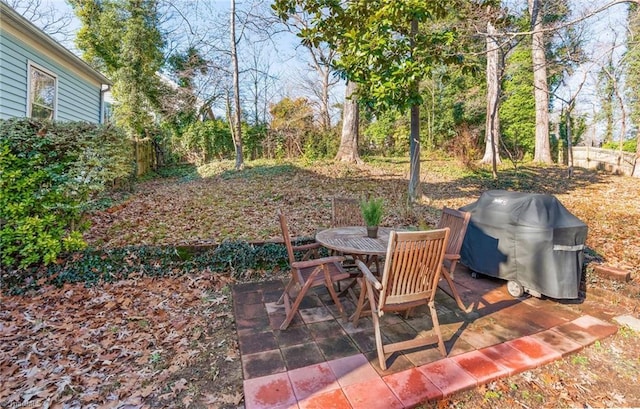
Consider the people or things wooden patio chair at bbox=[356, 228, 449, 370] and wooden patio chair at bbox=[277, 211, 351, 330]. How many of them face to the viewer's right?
1

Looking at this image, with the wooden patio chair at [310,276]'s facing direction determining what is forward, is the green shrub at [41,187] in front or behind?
behind

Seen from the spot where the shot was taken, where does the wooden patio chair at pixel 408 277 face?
facing away from the viewer and to the left of the viewer

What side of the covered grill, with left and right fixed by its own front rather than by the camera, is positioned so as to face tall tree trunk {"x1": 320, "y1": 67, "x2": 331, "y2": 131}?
right

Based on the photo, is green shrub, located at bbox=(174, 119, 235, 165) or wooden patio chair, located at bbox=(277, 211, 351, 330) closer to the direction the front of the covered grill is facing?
the wooden patio chair

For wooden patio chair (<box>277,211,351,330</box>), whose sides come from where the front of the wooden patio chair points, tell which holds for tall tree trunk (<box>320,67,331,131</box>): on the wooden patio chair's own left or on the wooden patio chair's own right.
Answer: on the wooden patio chair's own left

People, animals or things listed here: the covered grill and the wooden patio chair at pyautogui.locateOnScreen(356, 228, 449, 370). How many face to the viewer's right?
0

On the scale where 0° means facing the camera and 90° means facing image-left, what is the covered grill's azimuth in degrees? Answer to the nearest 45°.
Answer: approximately 45°

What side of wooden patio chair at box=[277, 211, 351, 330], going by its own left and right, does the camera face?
right

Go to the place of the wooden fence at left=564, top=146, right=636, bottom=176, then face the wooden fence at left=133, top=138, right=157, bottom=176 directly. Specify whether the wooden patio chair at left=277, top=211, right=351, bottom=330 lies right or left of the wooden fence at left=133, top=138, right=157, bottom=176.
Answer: left

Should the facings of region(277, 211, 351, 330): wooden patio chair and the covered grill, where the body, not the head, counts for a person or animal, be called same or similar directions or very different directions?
very different directions

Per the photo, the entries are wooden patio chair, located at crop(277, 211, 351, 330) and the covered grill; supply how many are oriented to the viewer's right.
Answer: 1

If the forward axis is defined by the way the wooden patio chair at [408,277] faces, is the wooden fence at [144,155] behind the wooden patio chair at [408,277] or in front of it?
in front

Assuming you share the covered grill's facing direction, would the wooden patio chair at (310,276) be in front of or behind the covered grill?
in front

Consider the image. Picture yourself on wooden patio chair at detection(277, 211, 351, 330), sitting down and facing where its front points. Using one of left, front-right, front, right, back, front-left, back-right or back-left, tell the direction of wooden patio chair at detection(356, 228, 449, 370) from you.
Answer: front-right

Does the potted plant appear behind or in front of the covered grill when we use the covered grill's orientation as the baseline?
in front
